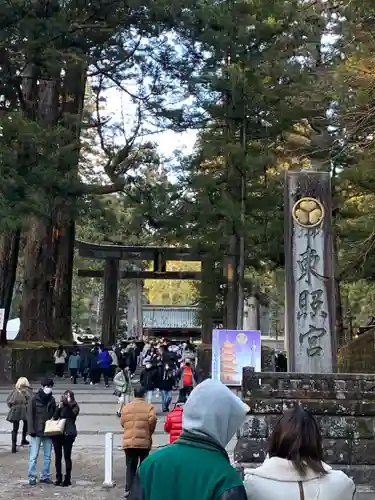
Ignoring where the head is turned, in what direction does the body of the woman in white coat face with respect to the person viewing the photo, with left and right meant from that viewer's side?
facing away from the viewer

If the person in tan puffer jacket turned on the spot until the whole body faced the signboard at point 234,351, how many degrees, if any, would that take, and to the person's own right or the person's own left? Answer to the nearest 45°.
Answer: approximately 45° to the person's own right

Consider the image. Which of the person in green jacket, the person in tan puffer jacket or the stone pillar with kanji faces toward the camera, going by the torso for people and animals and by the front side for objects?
the stone pillar with kanji

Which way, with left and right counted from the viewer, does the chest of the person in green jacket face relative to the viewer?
facing away from the viewer and to the right of the viewer

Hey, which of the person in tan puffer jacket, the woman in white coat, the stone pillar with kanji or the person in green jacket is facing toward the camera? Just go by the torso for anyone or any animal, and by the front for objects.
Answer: the stone pillar with kanji

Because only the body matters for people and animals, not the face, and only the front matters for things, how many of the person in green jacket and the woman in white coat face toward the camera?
0

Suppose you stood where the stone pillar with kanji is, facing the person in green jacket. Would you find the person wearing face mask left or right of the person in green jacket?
right

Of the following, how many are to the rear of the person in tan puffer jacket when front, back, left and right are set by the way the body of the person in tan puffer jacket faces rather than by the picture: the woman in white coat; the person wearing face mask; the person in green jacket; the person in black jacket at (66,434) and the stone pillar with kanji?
2

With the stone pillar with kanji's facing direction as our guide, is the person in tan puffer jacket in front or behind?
in front

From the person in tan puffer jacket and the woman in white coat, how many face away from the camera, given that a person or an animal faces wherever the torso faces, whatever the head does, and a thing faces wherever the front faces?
2

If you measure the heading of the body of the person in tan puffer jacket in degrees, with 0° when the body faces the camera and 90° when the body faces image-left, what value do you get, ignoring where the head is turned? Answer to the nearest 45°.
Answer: approximately 180°

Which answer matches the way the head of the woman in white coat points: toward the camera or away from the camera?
away from the camera

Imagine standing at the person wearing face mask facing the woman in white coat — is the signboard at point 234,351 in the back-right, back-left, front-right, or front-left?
back-left

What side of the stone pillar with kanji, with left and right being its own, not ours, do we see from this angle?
front

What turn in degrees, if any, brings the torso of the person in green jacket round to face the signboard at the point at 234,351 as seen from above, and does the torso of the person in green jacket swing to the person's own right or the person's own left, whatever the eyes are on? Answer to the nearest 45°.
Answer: approximately 45° to the person's own left

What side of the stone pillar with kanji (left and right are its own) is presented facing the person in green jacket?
front

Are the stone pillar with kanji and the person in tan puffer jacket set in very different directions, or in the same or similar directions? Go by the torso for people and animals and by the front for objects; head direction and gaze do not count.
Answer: very different directions

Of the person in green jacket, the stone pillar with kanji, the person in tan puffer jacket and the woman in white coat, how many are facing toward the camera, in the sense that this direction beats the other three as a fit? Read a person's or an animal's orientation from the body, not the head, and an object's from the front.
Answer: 1

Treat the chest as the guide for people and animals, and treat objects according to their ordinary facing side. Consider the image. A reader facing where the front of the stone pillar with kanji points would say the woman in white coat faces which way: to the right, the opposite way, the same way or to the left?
the opposite way
